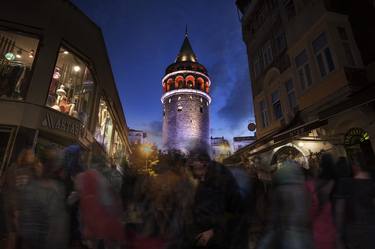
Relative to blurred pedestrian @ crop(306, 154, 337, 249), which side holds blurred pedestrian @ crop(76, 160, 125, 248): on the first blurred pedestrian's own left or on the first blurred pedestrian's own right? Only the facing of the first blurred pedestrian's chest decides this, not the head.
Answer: on the first blurred pedestrian's own left

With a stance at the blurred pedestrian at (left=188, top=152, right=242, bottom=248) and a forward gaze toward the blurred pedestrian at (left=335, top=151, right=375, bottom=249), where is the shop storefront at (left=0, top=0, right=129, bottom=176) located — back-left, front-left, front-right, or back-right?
back-left

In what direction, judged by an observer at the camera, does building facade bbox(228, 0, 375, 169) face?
facing the viewer and to the left of the viewer

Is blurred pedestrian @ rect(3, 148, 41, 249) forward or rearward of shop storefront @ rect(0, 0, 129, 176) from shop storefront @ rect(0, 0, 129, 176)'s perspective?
forward

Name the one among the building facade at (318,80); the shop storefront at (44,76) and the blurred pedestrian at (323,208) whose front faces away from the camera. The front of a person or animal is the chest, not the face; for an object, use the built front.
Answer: the blurred pedestrian

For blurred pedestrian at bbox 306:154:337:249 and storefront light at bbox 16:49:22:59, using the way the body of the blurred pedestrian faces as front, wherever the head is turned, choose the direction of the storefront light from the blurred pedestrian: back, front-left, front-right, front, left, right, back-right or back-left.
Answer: left

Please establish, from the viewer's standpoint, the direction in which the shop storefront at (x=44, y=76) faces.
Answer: facing the viewer and to the right of the viewer

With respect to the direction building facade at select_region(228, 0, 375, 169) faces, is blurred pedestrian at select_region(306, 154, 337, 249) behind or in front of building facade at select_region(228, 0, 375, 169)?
in front

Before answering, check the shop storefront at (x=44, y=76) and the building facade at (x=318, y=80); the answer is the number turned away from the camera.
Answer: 0

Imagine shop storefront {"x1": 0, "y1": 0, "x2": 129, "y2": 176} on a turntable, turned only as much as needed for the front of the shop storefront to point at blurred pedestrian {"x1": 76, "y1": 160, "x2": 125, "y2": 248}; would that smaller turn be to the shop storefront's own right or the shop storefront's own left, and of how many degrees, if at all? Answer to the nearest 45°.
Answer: approximately 45° to the shop storefront's own right

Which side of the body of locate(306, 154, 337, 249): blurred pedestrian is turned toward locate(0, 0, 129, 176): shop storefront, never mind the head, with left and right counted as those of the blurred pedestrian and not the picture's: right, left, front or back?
left

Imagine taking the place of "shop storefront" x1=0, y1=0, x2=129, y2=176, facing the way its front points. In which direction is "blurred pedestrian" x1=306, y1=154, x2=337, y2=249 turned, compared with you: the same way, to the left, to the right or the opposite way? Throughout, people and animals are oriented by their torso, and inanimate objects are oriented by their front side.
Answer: to the left

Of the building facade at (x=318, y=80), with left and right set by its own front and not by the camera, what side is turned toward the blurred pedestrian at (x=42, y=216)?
front

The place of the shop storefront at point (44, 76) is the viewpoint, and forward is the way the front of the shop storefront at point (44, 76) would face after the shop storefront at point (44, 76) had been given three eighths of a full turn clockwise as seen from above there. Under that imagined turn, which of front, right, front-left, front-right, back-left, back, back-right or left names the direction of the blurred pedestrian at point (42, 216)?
left

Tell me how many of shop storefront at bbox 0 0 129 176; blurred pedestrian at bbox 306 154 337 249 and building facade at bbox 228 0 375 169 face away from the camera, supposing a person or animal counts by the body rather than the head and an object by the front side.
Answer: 1

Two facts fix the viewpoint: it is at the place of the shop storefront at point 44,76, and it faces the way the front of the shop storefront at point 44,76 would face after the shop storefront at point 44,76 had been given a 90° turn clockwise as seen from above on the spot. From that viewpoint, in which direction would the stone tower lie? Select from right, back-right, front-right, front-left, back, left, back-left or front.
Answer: back

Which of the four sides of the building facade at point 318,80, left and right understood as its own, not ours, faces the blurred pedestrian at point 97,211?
front

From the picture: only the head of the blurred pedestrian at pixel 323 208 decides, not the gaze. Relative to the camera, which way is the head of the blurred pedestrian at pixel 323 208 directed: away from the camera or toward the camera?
away from the camera
